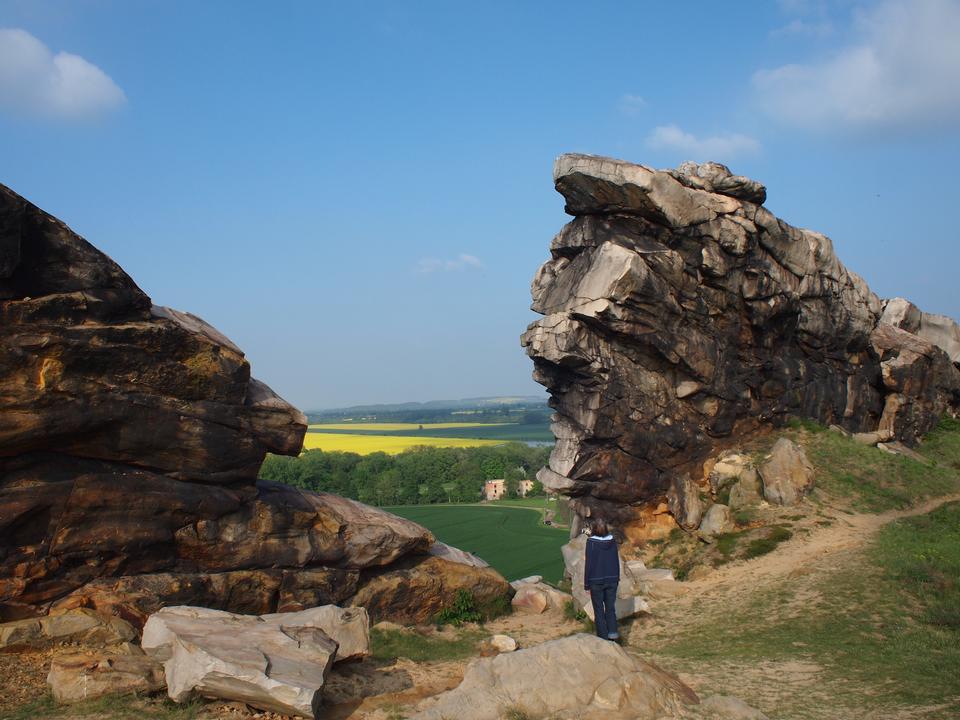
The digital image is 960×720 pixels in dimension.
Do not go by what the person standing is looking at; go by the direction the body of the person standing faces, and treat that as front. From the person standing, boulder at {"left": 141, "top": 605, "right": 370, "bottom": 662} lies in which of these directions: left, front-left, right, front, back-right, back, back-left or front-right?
back-left

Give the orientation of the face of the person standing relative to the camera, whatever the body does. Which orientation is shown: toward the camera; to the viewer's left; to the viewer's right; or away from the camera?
away from the camera

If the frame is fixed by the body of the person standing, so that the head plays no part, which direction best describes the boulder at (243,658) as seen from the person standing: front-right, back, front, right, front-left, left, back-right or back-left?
back-left

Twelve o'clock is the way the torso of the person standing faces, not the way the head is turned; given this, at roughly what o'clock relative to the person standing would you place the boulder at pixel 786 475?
The boulder is roughly at 1 o'clock from the person standing.

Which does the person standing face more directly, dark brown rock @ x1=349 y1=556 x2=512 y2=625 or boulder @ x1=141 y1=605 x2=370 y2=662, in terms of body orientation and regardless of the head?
the dark brown rock

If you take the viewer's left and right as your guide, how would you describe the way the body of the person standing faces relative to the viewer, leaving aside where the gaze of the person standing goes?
facing away from the viewer

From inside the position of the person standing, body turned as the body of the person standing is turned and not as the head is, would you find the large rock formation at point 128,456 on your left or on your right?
on your left

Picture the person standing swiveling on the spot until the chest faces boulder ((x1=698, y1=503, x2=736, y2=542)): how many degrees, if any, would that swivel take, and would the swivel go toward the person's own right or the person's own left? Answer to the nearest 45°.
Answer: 0° — they already face it

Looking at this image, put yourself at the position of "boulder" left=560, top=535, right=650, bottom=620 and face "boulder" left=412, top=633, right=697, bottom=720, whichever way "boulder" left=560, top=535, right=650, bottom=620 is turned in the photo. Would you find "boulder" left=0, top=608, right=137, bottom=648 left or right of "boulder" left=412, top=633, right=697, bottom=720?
right

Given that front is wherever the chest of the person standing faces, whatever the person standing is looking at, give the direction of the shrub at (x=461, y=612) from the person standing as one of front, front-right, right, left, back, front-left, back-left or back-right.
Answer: front-left
